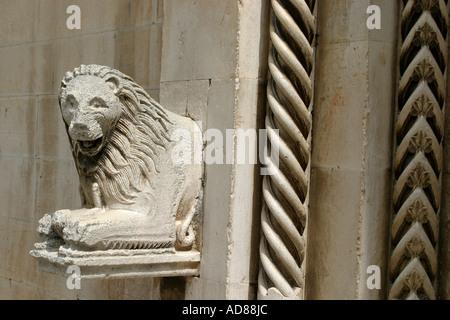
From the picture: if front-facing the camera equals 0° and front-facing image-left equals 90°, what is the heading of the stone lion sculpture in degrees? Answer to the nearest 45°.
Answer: approximately 45°
